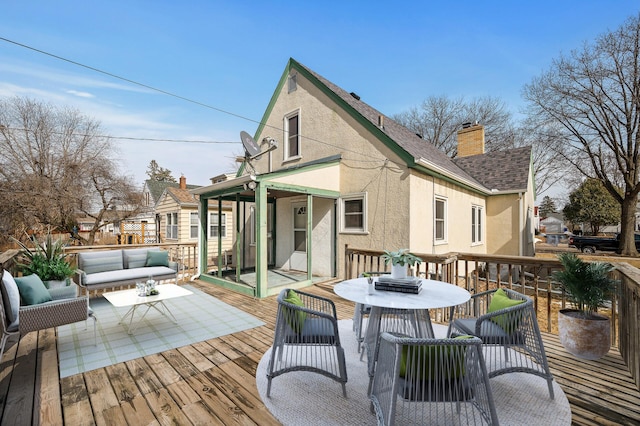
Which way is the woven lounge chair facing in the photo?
to the viewer's right

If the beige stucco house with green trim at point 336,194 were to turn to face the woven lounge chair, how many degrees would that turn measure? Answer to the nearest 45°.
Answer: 0° — it already faces it

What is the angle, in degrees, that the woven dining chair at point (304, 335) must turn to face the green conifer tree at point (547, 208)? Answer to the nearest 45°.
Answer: approximately 45° to its left

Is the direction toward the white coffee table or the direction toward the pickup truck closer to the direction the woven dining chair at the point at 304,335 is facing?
the pickup truck

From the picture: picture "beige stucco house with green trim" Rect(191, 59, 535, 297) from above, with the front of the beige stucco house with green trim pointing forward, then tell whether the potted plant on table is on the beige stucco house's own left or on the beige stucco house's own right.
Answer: on the beige stucco house's own left

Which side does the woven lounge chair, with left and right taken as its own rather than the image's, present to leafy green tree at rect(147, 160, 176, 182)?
left

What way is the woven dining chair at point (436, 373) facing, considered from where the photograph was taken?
facing away from the viewer

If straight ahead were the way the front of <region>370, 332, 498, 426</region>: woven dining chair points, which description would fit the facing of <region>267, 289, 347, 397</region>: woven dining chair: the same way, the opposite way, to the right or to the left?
to the right
